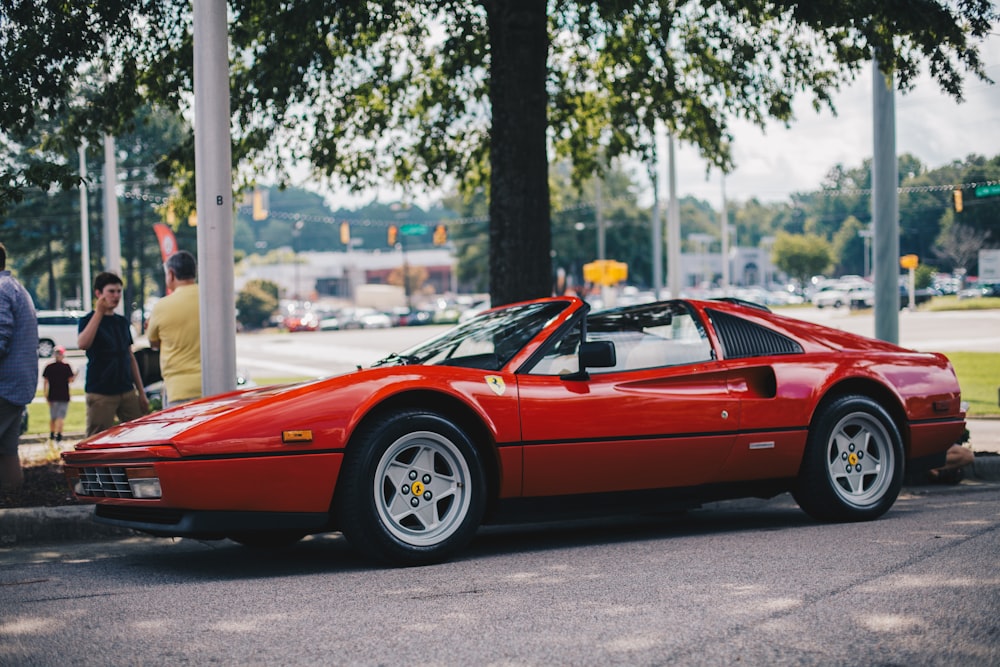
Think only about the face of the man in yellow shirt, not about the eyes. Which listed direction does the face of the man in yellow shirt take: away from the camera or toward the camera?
away from the camera

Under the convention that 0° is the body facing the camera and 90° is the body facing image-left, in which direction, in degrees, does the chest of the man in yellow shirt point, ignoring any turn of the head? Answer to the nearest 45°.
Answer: approximately 135°

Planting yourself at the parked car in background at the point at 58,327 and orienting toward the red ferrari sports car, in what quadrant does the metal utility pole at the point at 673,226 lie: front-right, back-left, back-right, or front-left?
front-left

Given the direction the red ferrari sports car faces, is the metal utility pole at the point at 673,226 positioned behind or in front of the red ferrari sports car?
behind

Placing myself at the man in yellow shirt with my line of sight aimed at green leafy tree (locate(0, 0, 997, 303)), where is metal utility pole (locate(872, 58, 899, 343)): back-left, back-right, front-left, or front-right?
front-right

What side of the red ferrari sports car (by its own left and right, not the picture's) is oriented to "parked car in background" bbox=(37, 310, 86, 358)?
right

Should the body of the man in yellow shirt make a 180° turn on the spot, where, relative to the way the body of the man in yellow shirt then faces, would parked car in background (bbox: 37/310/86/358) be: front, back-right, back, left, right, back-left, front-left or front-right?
back-left

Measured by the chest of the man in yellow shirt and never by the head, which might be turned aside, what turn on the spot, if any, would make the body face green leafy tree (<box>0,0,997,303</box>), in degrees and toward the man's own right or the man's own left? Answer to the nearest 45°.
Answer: approximately 90° to the man's own right

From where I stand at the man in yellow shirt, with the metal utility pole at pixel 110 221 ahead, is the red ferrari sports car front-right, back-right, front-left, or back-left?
back-right

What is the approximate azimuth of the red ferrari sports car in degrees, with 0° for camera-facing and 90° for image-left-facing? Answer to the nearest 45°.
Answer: approximately 45°

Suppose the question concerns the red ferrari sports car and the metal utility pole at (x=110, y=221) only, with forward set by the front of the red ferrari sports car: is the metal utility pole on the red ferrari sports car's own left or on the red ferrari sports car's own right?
on the red ferrari sports car's own right

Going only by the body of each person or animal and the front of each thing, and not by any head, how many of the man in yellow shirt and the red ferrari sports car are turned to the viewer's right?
0
